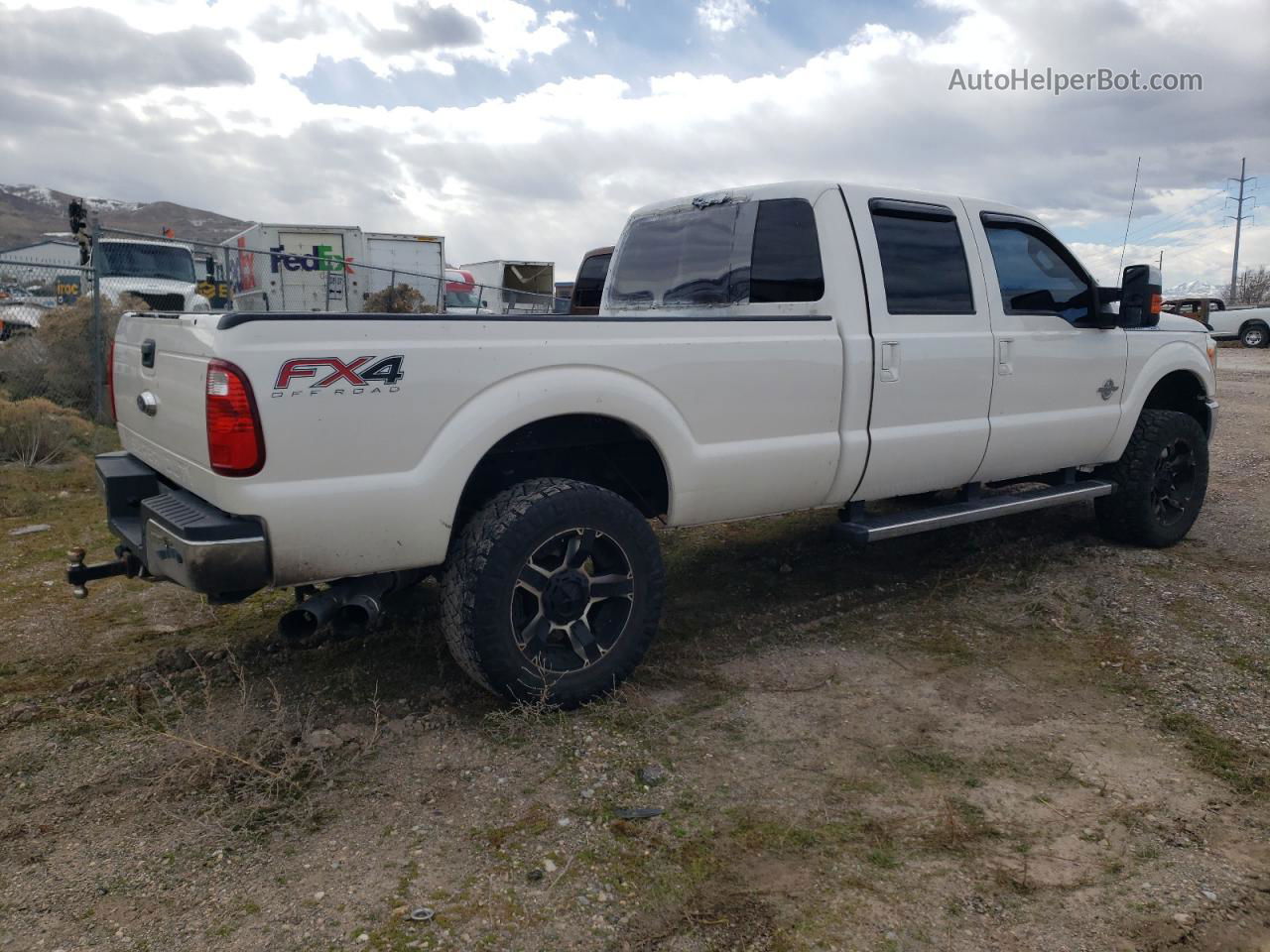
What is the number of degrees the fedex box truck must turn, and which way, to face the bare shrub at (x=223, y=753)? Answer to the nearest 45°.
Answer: approximately 180°

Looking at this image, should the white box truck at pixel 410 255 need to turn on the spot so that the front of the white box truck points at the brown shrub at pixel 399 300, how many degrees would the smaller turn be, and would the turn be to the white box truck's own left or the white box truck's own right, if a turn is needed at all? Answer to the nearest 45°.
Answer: approximately 180°

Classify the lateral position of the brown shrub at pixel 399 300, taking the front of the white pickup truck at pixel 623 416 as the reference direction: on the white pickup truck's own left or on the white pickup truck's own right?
on the white pickup truck's own left

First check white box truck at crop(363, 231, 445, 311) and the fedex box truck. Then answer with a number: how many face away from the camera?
2

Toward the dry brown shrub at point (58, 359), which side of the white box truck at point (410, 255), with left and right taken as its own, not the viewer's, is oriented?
back

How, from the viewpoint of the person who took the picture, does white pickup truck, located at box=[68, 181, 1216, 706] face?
facing away from the viewer and to the right of the viewer

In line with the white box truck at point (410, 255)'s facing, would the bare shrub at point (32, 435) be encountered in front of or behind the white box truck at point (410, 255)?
behind

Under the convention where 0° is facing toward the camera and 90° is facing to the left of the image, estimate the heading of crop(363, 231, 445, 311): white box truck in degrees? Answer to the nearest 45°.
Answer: approximately 180°
